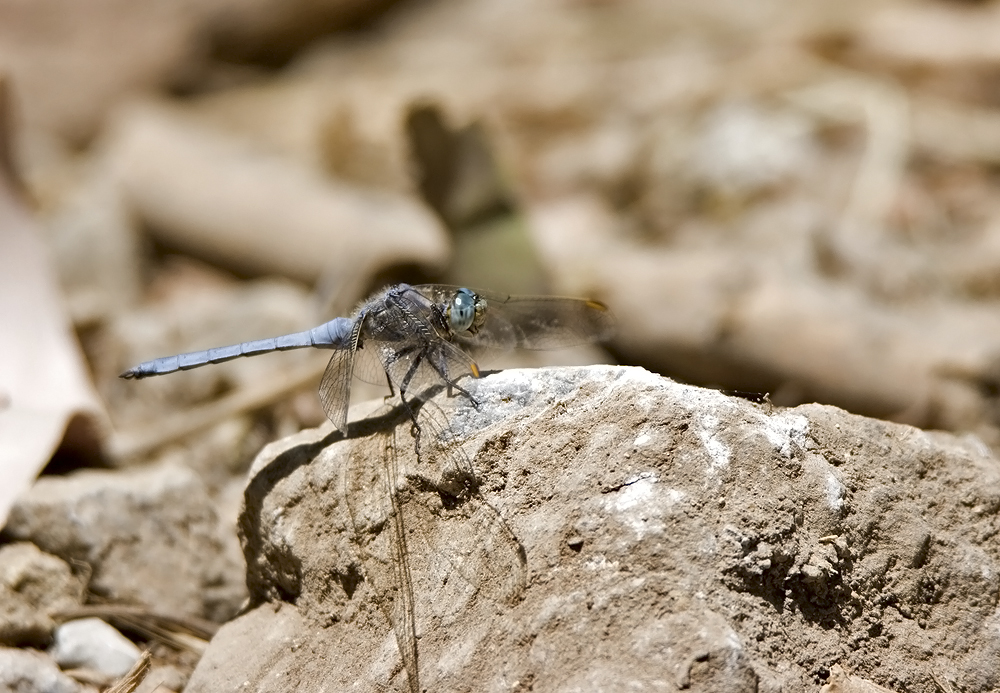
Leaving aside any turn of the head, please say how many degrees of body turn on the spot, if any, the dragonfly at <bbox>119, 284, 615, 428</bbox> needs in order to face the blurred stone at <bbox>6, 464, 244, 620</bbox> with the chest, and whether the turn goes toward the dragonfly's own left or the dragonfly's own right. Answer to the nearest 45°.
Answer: approximately 180°

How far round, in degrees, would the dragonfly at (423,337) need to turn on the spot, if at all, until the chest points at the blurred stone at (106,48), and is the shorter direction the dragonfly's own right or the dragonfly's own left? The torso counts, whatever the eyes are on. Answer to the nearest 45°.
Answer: approximately 90° to the dragonfly's own left

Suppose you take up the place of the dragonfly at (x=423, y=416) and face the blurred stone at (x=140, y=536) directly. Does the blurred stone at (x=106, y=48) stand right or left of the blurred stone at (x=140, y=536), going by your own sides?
right

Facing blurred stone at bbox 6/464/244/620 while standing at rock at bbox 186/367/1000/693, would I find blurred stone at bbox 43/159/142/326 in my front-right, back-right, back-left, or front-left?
front-right

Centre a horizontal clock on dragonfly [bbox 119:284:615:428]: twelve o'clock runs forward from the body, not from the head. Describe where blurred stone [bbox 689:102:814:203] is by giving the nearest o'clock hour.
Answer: The blurred stone is roughly at 10 o'clock from the dragonfly.

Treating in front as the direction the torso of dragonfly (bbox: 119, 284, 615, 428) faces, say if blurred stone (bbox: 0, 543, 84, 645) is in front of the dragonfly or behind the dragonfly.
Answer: behind

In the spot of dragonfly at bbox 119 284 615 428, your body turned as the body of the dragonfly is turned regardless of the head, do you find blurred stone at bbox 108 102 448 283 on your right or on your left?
on your left

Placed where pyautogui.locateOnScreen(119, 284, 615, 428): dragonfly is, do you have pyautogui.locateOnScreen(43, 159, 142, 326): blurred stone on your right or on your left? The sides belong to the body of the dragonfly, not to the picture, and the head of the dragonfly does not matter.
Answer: on your left

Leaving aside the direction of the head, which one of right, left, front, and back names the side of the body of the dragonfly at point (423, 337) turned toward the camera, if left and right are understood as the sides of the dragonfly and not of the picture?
right
